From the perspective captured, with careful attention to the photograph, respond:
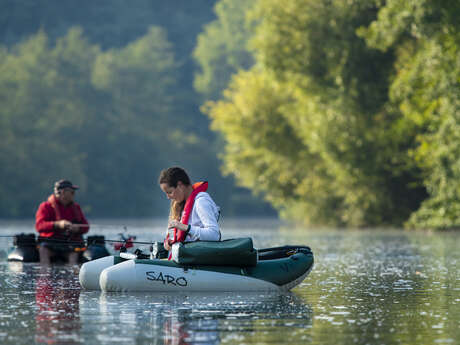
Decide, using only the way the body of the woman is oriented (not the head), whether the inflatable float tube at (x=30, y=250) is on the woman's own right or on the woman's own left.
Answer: on the woman's own right

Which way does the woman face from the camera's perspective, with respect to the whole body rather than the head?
to the viewer's left

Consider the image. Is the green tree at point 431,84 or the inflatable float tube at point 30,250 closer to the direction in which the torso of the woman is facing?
the inflatable float tube

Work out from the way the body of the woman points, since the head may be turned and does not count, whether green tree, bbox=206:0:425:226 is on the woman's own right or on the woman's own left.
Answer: on the woman's own right

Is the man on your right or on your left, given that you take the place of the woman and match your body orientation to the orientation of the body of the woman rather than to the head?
on your right
